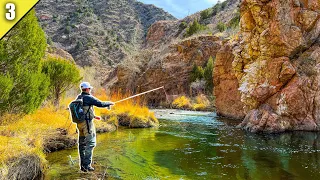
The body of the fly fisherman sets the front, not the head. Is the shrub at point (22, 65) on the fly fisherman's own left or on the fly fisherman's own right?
on the fly fisherman's own left

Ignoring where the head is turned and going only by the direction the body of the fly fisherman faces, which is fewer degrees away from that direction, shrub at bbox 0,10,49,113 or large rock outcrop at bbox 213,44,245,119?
the large rock outcrop

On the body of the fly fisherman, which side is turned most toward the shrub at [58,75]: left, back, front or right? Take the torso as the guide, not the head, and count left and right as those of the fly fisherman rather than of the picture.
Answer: left

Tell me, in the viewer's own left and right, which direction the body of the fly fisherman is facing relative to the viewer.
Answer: facing to the right of the viewer

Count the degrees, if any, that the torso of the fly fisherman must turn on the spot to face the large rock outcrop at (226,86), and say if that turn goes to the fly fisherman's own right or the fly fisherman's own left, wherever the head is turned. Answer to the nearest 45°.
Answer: approximately 45° to the fly fisherman's own left

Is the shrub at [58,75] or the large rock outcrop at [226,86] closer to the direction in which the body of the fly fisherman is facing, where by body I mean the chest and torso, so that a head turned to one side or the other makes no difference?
the large rock outcrop
